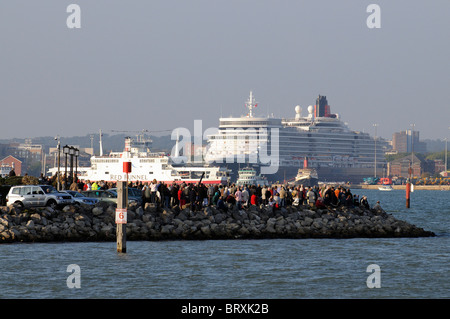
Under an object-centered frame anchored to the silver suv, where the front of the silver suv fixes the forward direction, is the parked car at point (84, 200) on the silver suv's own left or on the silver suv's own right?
on the silver suv's own left

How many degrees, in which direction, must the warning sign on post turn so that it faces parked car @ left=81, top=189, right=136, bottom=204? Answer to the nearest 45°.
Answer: approximately 180°

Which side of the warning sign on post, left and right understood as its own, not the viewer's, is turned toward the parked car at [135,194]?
back

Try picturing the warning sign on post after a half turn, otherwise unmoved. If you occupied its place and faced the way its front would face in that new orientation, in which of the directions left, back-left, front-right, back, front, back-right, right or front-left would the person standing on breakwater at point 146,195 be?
front
